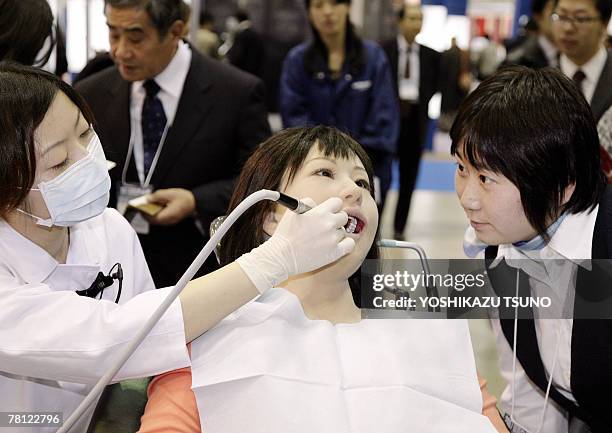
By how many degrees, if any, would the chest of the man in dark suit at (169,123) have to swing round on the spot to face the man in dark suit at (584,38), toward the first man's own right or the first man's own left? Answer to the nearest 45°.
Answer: approximately 135° to the first man's own left

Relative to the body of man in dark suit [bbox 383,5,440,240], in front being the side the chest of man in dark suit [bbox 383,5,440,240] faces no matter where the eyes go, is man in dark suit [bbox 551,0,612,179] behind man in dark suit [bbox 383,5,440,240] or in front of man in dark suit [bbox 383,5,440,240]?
in front

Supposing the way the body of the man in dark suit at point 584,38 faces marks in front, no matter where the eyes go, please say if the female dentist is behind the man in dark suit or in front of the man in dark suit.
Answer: in front

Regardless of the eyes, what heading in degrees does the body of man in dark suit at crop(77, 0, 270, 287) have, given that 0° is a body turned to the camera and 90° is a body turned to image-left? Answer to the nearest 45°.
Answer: approximately 45°

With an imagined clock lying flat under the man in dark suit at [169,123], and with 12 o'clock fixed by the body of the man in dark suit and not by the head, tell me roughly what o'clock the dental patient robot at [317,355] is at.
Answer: The dental patient robot is roughly at 10 o'clock from the man in dark suit.

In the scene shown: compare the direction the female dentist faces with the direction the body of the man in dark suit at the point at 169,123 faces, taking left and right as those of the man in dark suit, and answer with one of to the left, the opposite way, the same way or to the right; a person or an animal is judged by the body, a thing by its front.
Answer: to the left

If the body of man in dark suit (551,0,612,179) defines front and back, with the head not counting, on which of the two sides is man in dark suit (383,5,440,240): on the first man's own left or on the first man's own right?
on the first man's own right

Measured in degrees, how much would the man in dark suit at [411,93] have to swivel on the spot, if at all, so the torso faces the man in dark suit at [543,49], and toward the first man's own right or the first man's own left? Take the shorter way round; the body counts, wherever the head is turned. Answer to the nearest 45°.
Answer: approximately 45° to the first man's own left

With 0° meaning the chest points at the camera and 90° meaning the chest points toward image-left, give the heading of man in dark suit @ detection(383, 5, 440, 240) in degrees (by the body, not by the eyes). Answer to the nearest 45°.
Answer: approximately 0°

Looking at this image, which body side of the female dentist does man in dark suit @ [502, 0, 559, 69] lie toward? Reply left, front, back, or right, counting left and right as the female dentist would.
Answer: left

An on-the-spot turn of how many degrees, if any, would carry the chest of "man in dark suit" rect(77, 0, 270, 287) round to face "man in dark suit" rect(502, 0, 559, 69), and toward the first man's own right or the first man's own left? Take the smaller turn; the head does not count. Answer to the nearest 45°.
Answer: approximately 180°

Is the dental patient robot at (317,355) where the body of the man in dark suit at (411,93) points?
yes
